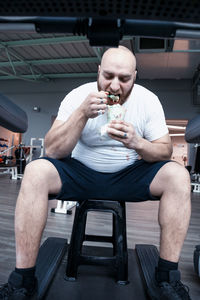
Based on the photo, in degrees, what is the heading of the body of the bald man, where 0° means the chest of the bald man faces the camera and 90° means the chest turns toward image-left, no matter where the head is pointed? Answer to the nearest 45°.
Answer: approximately 0°
